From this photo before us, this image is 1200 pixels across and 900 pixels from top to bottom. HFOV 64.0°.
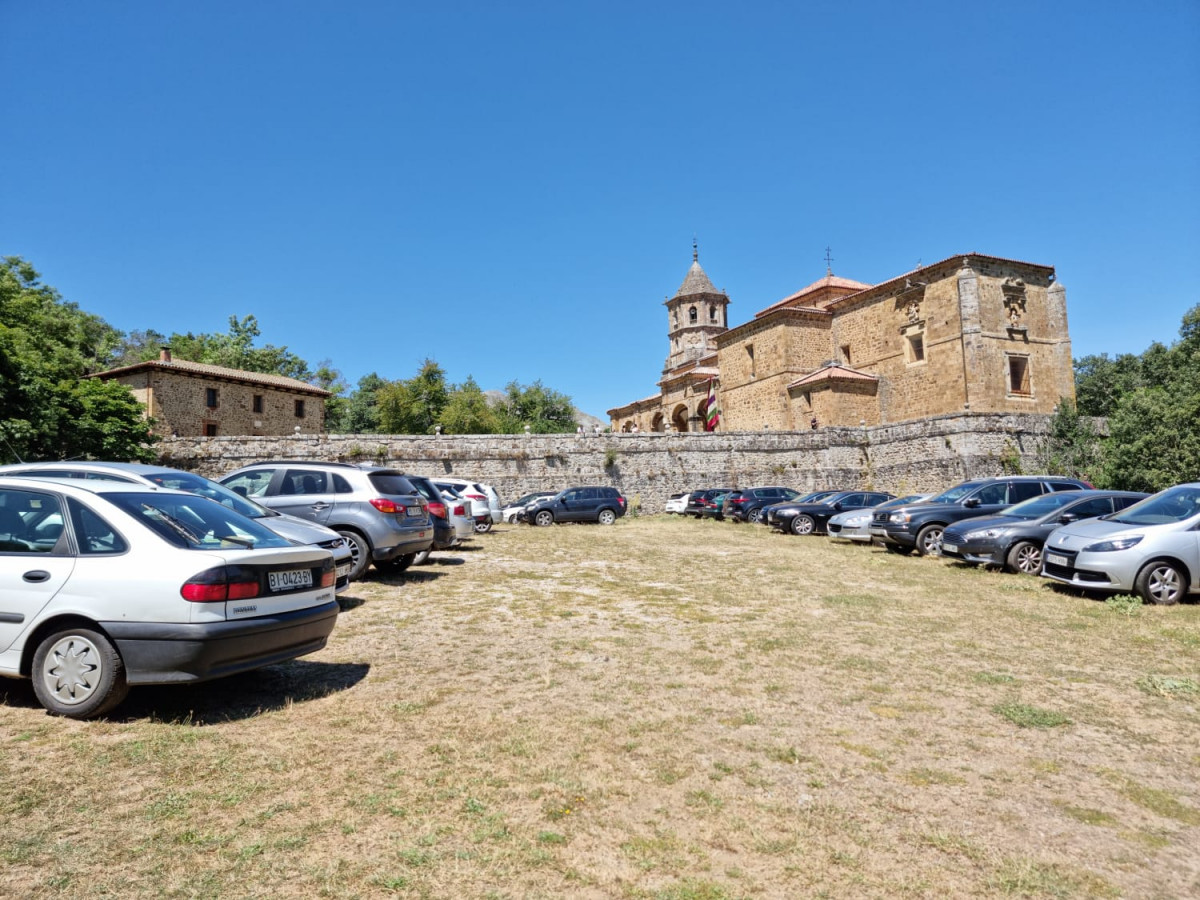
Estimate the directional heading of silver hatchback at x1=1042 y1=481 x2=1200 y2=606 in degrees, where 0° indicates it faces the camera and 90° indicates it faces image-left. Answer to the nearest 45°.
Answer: approximately 45°

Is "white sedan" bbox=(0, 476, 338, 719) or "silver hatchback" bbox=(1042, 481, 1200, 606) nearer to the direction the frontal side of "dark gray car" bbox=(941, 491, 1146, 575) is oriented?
the white sedan

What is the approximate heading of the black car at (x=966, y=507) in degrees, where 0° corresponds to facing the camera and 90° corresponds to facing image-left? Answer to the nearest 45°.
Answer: approximately 45°

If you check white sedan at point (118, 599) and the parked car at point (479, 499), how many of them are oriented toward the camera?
0

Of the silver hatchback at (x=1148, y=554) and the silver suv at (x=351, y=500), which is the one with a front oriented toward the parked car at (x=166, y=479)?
the silver hatchback

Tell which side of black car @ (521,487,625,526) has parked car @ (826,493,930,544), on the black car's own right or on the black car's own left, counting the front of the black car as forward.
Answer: on the black car's own left

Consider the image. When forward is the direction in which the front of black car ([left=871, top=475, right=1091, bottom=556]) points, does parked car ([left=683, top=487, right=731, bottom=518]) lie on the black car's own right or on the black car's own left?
on the black car's own right

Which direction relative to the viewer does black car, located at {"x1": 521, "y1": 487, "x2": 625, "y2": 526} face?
to the viewer's left

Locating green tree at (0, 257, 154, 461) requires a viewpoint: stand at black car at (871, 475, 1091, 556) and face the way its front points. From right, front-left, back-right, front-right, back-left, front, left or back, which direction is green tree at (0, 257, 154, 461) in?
front-right
